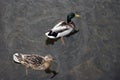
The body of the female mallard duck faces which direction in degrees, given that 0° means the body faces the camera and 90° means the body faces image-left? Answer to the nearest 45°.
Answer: approximately 270°

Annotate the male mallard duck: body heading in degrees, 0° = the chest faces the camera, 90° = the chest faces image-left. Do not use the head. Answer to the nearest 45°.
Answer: approximately 225°

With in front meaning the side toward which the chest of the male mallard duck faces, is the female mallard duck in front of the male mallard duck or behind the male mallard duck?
behind

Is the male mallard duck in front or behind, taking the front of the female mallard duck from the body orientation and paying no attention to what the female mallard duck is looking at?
in front
